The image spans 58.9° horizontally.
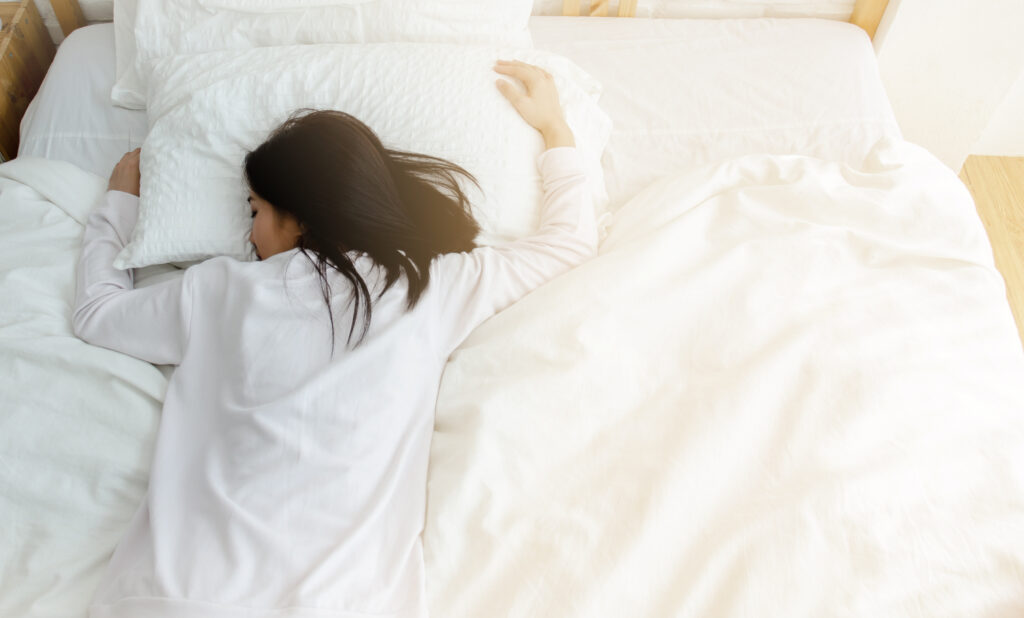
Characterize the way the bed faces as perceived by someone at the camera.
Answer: facing the viewer
